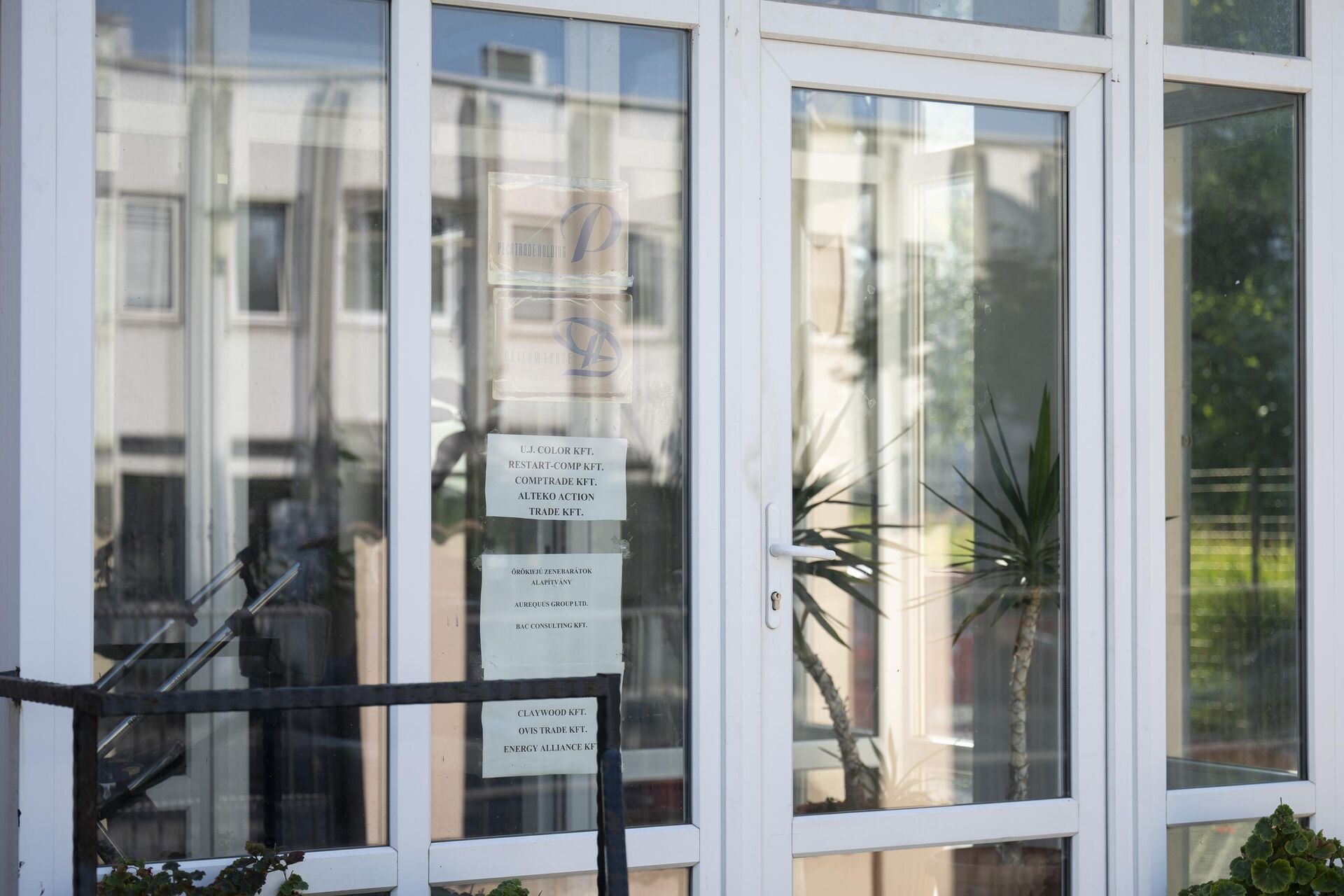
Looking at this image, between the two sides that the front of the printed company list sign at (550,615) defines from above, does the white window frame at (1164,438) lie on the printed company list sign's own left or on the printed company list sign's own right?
on the printed company list sign's own left

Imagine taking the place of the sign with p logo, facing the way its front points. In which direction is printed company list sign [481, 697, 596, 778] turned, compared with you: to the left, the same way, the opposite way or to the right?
the same way

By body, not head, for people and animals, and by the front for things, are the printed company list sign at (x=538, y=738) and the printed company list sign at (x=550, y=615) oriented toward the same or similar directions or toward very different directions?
same or similar directions

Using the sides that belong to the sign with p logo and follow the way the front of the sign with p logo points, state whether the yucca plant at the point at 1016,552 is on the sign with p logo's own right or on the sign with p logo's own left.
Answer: on the sign with p logo's own left

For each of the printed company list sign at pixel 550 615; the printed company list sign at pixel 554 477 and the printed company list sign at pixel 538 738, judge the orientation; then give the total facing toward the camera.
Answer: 3

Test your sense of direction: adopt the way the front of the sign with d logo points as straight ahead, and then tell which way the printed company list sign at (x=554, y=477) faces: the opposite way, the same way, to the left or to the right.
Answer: the same way

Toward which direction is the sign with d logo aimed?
toward the camera

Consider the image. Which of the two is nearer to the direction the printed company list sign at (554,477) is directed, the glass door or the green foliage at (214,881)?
the green foliage

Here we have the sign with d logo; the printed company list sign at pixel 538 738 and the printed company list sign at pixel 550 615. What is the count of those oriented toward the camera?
3

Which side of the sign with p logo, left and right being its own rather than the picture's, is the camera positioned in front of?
front

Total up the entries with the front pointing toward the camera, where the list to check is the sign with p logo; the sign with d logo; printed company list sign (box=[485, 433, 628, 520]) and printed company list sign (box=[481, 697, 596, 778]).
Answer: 4

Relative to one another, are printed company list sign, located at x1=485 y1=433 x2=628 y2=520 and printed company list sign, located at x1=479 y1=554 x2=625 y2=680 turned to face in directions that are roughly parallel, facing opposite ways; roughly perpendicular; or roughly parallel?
roughly parallel

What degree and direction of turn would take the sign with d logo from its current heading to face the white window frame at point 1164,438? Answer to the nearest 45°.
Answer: approximately 90° to its left

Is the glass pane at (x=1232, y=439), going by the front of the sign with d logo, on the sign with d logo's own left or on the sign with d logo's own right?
on the sign with d logo's own left

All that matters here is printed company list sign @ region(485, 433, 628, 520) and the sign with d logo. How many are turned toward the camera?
2

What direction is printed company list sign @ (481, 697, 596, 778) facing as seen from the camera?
toward the camera
